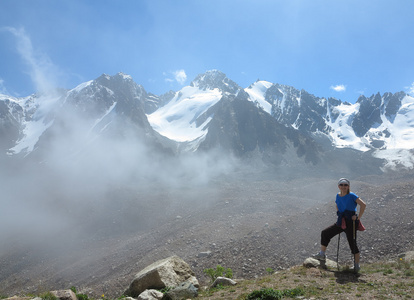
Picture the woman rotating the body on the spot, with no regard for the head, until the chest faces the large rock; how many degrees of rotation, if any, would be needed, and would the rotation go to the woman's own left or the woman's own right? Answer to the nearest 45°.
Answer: approximately 45° to the woman's own right

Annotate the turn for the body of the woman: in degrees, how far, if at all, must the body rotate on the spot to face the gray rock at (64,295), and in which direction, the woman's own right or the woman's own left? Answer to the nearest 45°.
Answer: approximately 45° to the woman's own right

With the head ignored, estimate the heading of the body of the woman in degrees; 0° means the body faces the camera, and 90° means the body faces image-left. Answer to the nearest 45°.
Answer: approximately 45°

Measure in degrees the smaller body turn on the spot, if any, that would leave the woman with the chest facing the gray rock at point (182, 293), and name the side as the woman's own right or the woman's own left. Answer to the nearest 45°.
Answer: approximately 45° to the woman's own right

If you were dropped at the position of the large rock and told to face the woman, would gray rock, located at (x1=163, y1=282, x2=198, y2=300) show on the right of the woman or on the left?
right
